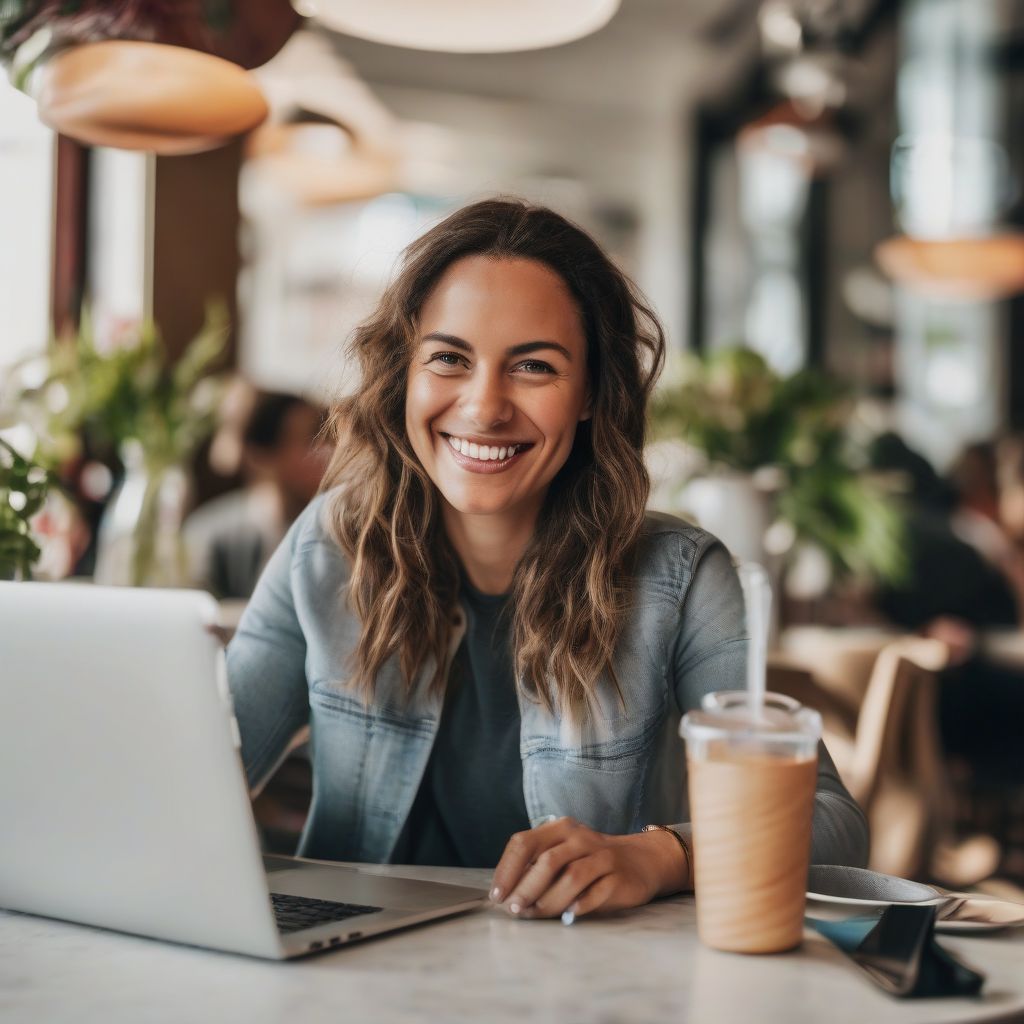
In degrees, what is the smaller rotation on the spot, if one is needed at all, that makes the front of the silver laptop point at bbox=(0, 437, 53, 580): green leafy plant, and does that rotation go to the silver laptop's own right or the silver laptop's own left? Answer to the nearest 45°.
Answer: approximately 45° to the silver laptop's own left

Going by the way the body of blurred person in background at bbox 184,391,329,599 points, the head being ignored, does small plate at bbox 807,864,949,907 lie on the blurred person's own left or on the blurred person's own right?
on the blurred person's own right

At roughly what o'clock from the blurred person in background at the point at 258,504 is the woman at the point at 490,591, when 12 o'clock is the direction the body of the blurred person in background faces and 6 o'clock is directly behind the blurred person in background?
The woman is roughly at 3 o'clock from the blurred person in background.

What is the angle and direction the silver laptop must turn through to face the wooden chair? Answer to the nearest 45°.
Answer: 0° — it already faces it

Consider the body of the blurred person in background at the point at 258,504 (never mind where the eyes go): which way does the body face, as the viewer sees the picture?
to the viewer's right

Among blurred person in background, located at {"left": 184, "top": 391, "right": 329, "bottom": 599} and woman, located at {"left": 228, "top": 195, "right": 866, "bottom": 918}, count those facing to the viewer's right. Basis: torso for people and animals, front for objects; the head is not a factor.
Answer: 1

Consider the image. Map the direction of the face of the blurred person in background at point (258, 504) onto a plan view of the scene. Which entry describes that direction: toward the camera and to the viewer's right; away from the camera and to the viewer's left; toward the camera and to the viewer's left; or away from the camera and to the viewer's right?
toward the camera and to the viewer's right

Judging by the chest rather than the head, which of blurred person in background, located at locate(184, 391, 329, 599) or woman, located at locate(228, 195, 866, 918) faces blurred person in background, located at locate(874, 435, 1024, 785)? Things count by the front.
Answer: blurred person in background, located at locate(184, 391, 329, 599)

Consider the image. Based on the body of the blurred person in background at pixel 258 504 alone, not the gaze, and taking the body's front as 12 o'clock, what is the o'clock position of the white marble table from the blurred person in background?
The white marble table is roughly at 3 o'clock from the blurred person in background.

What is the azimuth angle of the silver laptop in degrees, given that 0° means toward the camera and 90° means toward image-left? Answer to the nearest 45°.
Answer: approximately 225°
